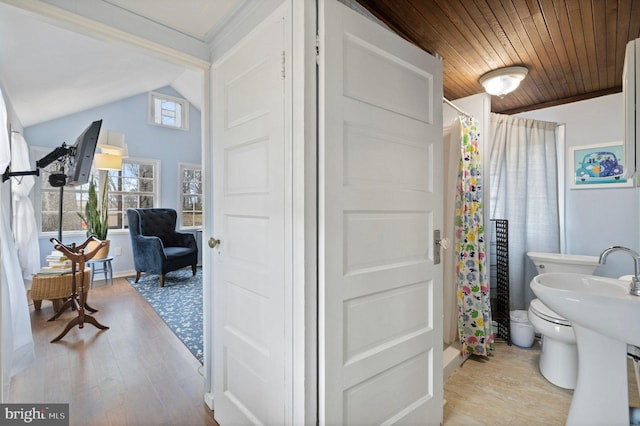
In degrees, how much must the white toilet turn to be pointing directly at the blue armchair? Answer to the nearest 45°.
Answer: approximately 90° to its right

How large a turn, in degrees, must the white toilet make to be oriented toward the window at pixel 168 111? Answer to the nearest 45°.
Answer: approximately 90° to its right

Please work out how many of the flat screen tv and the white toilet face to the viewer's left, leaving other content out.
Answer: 0

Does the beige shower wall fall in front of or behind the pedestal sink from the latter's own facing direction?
in front

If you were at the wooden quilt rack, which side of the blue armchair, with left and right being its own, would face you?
right

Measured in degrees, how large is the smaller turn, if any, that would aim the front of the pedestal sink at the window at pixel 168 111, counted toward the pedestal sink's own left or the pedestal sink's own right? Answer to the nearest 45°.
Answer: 0° — it already faces it

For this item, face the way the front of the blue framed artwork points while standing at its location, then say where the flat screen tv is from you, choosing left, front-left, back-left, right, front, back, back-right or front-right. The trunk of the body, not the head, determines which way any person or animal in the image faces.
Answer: front-right

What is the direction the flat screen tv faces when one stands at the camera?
facing away from the viewer and to the right of the viewer

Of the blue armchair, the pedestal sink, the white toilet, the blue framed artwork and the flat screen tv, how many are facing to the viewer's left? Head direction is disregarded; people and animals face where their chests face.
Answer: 1

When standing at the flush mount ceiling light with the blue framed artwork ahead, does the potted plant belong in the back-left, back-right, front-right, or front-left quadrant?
back-left

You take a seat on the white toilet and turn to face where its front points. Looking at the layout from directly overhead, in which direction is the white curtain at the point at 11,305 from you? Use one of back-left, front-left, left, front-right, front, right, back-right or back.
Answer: front-right

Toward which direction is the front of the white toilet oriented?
toward the camera

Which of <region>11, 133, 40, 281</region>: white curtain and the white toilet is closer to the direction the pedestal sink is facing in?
the white curtain

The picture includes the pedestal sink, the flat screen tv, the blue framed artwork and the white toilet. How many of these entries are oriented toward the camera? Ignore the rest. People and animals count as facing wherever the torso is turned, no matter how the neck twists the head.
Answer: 2
